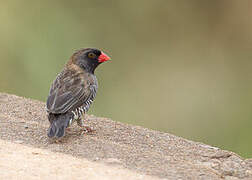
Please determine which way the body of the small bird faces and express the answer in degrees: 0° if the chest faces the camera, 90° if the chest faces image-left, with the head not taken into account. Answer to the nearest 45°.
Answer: approximately 225°
